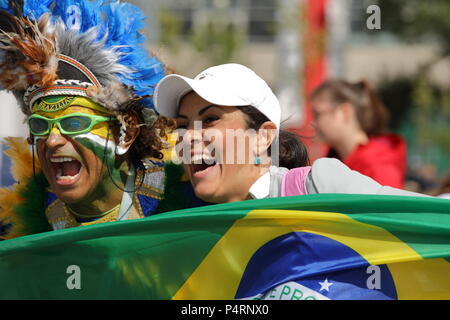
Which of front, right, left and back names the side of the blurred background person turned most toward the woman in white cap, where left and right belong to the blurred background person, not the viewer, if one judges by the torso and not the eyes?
left

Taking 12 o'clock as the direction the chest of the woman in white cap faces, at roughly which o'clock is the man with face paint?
The man with face paint is roughly at 2 o'clock from the woman in white cap.

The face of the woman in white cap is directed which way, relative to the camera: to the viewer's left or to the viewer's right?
to the viewer's left

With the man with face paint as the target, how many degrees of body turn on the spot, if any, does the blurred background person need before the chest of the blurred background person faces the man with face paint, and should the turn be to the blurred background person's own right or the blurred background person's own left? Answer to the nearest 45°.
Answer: approximately 45° to the blurred background person's own left

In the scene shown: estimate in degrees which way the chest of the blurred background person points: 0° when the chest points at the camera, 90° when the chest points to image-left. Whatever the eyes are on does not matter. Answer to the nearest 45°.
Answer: approximately 90°

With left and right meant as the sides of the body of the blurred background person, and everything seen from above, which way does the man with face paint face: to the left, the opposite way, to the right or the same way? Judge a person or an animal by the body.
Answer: to the left

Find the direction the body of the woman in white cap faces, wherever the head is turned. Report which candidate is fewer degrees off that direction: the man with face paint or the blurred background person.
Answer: the man with face paint

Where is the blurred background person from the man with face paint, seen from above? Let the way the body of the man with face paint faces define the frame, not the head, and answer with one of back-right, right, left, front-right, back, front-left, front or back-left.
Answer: back
